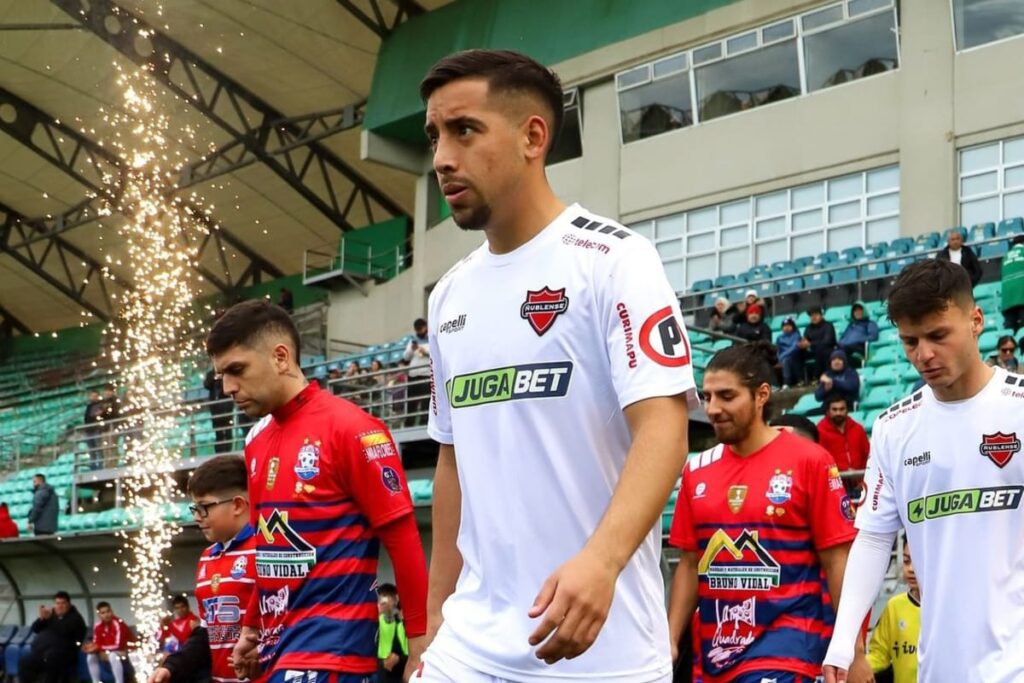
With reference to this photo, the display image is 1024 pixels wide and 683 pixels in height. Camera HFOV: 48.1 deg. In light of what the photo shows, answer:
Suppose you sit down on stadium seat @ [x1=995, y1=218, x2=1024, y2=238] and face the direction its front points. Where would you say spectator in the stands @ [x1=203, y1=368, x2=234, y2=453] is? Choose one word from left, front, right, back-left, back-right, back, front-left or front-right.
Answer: front-right

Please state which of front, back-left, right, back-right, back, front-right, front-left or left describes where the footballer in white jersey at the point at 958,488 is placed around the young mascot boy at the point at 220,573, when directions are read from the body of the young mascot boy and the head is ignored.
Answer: left

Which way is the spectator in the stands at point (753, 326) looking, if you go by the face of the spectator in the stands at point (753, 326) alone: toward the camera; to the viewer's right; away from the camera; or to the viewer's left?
toward the camera

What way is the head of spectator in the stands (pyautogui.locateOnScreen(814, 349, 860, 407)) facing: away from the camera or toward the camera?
toward the camera

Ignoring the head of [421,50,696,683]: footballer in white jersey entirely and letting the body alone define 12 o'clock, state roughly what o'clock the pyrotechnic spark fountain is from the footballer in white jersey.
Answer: The pyrotechnic spark fountain is roughly at 4 o'clock from the footballer in white jersey.

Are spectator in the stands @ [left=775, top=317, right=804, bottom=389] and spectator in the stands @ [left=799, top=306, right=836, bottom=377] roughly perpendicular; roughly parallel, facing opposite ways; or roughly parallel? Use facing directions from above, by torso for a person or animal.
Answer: roughly parallel

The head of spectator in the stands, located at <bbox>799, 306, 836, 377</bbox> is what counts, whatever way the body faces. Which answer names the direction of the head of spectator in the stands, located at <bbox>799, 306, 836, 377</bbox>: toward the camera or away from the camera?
toward the camera

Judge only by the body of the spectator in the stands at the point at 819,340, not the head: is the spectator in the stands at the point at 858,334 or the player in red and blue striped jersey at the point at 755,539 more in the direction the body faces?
the player in red and blue striped jersey

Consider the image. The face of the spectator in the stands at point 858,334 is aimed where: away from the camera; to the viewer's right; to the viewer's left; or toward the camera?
toward the camera

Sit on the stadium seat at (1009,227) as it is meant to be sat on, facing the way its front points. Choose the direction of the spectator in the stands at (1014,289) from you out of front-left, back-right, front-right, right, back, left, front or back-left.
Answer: front-left

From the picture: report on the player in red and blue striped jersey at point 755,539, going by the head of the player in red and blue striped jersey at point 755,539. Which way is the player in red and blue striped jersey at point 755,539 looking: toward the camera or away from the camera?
toward the camera

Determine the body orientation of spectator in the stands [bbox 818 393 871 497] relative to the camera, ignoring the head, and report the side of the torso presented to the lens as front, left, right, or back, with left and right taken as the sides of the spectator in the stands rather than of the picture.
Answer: front

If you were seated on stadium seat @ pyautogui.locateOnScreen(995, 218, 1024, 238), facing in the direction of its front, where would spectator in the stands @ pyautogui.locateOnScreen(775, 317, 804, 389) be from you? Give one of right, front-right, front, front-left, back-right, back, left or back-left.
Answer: front

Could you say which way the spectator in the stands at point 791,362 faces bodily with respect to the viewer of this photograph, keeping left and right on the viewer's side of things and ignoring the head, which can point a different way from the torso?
facing the viewer and to the left of the viewer

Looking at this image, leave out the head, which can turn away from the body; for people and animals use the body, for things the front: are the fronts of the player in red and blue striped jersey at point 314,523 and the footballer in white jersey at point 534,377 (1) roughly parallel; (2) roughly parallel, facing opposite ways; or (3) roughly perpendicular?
roughly parallel

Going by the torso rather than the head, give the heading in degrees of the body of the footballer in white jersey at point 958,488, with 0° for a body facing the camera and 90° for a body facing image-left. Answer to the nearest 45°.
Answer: approximately 45°
